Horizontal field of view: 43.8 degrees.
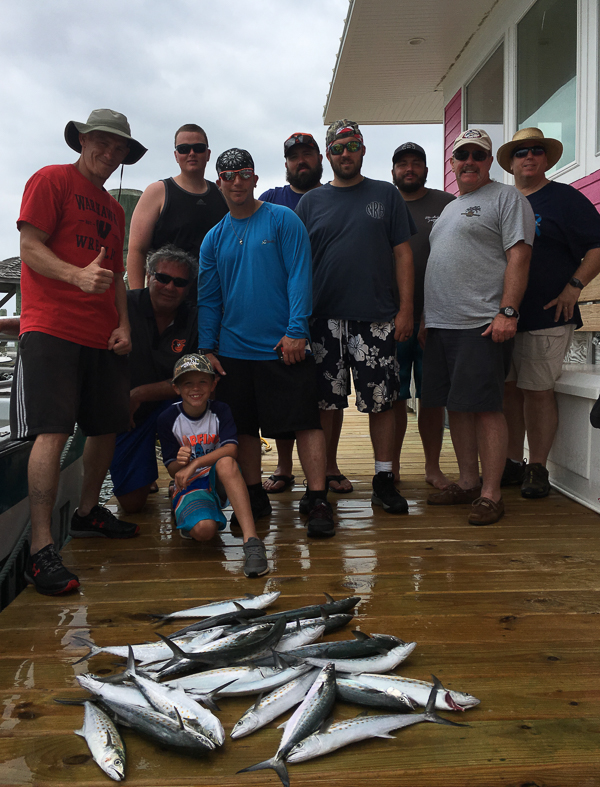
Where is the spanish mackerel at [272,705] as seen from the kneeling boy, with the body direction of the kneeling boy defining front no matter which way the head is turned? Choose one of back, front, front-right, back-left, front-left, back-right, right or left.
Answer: front

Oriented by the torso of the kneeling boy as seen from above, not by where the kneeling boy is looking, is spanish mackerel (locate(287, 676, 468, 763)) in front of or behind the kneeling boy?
in front

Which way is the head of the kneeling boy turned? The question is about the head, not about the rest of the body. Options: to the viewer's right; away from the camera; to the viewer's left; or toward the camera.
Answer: toward the camera

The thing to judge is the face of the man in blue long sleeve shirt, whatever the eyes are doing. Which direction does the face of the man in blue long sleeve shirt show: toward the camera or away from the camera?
toward the camera

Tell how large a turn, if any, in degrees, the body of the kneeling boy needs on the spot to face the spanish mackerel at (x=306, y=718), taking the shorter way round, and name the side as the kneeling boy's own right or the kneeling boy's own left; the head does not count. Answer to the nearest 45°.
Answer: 0° — they already face it

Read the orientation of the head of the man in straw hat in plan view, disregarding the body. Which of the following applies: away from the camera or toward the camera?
toward the camera

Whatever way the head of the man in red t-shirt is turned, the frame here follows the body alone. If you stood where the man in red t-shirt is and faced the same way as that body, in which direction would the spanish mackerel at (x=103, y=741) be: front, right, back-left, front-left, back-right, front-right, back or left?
front-right

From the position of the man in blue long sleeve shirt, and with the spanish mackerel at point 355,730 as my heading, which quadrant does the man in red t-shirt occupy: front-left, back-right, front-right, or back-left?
front-right

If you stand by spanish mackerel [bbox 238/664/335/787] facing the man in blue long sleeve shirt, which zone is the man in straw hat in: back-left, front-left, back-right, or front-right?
front-right

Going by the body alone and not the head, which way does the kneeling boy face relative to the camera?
toward the camera

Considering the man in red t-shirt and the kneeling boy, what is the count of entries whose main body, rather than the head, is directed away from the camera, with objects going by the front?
0

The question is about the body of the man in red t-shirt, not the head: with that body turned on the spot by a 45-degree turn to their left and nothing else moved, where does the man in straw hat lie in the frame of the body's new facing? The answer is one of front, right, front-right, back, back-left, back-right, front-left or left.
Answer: front

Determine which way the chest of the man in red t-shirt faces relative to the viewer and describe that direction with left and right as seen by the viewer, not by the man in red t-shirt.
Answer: facing the viewer and to the right of the viewer
